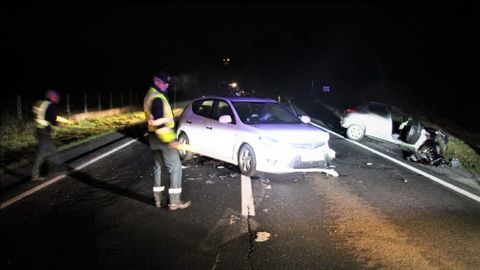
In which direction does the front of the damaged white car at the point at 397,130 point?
to the viewer's right

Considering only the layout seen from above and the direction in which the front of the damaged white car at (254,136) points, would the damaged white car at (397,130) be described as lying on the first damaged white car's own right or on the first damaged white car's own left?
on the first damaged white car's own left

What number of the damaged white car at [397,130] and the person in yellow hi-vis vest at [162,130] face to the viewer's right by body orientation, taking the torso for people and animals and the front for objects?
2

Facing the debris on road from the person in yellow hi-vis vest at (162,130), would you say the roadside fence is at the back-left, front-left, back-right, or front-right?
back-left

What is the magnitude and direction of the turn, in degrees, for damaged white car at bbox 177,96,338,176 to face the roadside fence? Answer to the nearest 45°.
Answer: approximately 180°

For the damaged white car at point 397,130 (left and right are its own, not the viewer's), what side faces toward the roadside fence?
back

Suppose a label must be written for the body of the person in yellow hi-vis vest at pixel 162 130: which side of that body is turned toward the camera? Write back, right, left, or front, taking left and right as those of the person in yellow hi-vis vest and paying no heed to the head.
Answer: right
